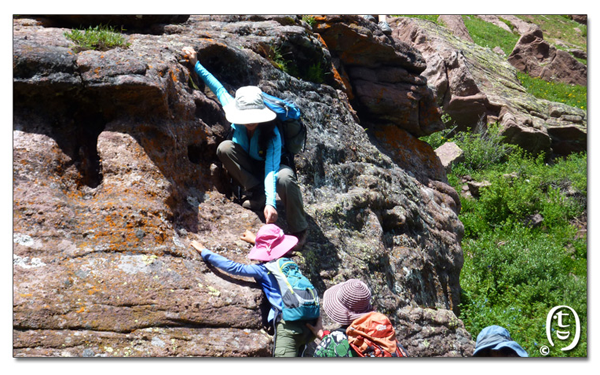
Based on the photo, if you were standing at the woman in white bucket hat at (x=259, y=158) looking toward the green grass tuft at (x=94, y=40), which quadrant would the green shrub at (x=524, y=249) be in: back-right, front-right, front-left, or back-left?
back-right

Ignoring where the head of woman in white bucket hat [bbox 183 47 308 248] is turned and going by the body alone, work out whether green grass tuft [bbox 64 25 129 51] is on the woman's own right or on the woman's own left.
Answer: on the woman's own right

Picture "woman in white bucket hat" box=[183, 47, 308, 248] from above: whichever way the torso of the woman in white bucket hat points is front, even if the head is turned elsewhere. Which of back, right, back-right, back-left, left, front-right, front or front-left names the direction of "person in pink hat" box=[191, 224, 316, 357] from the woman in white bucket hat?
front

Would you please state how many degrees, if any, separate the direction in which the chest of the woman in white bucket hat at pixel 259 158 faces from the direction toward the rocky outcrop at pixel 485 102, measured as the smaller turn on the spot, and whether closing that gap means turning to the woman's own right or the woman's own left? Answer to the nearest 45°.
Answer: approximately 135° to the woman's own left

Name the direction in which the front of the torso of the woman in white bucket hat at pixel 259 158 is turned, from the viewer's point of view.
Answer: toward the camera

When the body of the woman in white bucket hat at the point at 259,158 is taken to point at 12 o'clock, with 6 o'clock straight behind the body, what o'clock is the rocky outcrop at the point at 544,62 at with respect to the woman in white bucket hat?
The rocky outcrop is roughly at 7 o'clock from the woman in white bucket hat.

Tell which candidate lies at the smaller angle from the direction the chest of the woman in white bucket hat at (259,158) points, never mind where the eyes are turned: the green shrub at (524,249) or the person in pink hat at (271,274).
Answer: the person in pink hat

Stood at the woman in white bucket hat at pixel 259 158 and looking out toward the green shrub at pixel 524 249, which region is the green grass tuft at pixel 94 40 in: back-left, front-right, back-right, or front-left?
back-left

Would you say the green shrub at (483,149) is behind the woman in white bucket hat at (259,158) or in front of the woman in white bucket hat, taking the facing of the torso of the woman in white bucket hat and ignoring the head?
behind

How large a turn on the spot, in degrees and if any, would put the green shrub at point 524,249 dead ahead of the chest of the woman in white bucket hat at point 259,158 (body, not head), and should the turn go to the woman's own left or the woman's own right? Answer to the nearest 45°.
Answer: approximately 135° to the woman's own left

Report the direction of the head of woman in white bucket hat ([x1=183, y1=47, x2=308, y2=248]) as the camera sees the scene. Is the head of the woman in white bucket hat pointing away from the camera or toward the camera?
toward the camera
